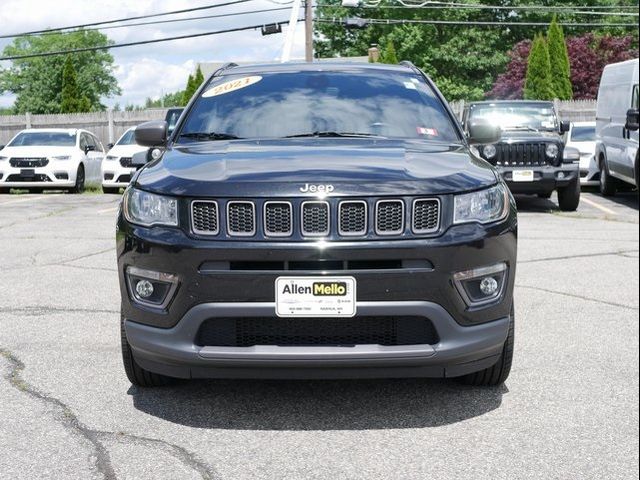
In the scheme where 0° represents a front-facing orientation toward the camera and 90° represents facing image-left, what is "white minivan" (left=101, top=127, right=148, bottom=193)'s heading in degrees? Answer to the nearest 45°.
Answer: approximately 45°

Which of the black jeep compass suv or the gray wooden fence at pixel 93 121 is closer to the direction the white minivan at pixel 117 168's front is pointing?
the black jeep compass suv

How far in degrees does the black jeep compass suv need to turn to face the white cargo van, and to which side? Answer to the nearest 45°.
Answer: approximately 135° to its left

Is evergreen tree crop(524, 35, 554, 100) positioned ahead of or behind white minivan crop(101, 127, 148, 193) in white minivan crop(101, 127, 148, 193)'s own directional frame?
behind

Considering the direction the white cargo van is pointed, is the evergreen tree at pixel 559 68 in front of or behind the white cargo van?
behind

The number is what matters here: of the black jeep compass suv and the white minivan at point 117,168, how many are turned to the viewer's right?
0

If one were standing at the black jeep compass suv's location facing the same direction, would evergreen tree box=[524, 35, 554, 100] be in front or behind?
behind

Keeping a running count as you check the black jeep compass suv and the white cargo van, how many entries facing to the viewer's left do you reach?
0

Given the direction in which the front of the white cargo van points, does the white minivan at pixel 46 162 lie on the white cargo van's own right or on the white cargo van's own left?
on the white cargo van's own right

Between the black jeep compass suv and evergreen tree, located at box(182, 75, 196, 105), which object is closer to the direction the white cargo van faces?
the black jeep compass suv

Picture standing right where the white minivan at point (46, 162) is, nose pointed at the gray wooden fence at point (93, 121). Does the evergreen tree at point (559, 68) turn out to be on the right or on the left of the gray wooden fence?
right
